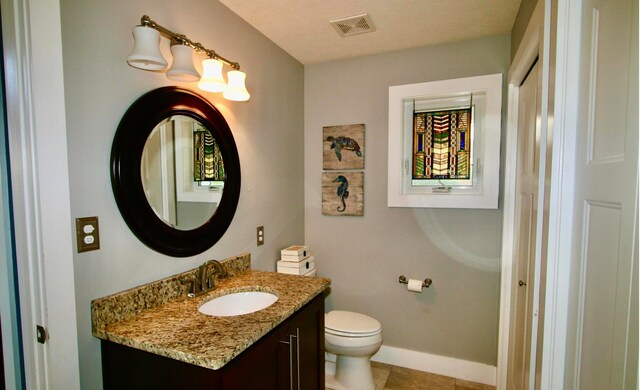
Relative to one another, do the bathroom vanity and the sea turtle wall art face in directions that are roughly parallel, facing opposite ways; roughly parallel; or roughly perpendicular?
roughly perpendicular

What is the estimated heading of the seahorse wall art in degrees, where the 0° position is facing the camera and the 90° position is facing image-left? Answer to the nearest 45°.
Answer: approximately 0°

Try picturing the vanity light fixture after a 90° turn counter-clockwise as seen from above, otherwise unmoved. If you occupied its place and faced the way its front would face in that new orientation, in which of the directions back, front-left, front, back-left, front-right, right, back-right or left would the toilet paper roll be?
front-right

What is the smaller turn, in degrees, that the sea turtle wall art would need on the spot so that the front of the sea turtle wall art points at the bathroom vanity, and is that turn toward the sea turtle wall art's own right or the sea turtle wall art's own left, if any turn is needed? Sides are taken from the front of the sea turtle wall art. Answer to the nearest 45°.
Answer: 0° — it already faces it

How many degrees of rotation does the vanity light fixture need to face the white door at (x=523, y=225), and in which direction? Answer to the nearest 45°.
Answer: approximately 45° to its left

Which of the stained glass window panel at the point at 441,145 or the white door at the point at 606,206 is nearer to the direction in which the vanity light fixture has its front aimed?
the white door

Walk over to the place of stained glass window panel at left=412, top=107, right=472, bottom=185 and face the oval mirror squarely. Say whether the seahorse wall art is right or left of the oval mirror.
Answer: right

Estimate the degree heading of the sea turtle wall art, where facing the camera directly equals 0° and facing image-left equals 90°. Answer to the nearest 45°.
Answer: approximately 0°

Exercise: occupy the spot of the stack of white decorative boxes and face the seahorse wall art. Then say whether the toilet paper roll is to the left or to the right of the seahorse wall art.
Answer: right

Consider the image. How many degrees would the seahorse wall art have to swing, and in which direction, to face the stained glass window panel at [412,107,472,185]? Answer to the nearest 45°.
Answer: approximately 90° to its left

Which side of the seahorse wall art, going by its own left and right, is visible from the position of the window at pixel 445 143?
left

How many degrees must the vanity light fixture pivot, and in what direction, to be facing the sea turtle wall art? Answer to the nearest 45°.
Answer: approximately 90° to its left
